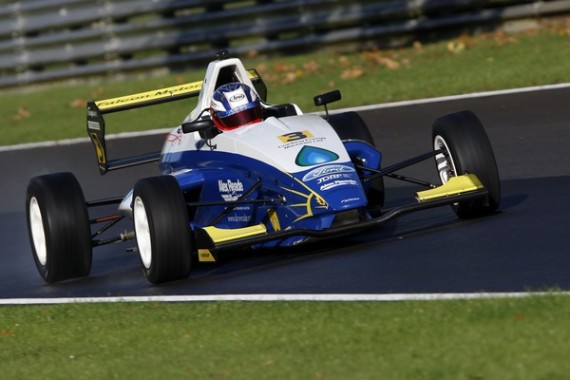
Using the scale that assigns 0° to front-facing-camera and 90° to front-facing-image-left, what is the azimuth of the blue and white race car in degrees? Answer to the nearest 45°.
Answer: approximately 315°
